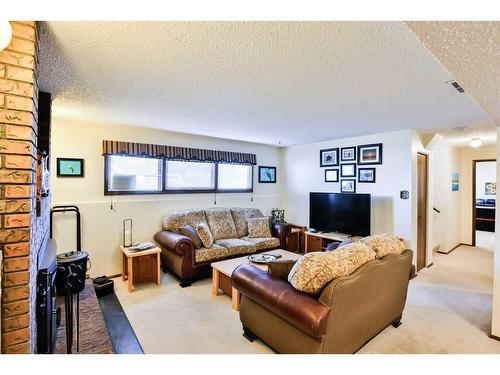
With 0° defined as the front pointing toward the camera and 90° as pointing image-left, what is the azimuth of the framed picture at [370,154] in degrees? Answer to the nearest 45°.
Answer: approximately 45°

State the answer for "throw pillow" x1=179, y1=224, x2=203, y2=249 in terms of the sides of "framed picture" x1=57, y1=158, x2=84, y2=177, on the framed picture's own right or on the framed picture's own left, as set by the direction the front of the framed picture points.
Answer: on the framed picture's own left

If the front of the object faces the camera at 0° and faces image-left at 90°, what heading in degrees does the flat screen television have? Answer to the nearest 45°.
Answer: approximately 45°

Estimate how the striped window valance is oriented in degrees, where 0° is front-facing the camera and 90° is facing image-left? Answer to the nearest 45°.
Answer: approximately 315°

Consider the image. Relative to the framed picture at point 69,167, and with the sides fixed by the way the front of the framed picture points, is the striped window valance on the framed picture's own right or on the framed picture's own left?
on the framed picture's own left

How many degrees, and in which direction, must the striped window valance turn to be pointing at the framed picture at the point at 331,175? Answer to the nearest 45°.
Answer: approximately 45° to its left

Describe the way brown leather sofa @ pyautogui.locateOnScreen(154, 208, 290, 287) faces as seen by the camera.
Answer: facing the viewer and to the right of the viewer

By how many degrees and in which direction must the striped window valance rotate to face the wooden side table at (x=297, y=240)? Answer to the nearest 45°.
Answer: approximately 45° to its left

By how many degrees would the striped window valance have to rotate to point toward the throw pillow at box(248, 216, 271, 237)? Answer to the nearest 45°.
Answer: approximately 45° to its left

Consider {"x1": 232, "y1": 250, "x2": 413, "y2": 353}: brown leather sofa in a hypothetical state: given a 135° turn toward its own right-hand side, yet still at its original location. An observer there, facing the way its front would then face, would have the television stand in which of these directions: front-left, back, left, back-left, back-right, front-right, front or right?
left

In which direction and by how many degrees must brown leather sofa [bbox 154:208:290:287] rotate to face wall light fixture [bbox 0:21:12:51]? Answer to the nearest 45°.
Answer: approximately 45° to its right
